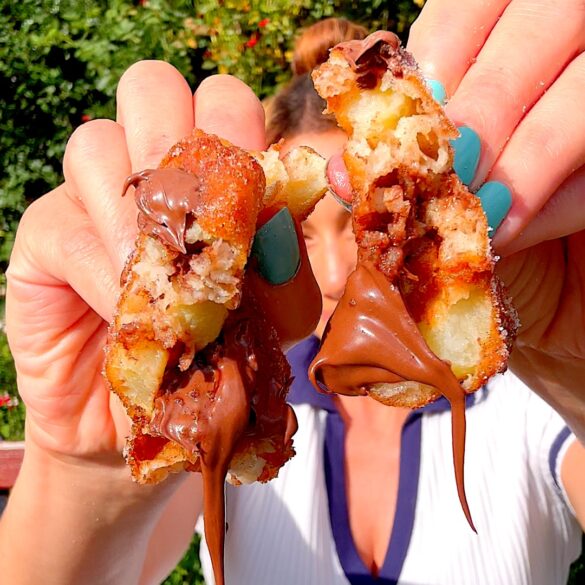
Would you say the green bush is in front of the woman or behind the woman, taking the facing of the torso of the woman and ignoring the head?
behind

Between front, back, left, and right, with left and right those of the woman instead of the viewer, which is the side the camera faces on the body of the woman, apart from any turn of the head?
front

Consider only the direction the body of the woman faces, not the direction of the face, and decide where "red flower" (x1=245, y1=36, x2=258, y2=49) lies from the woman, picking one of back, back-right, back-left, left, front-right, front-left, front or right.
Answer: back
